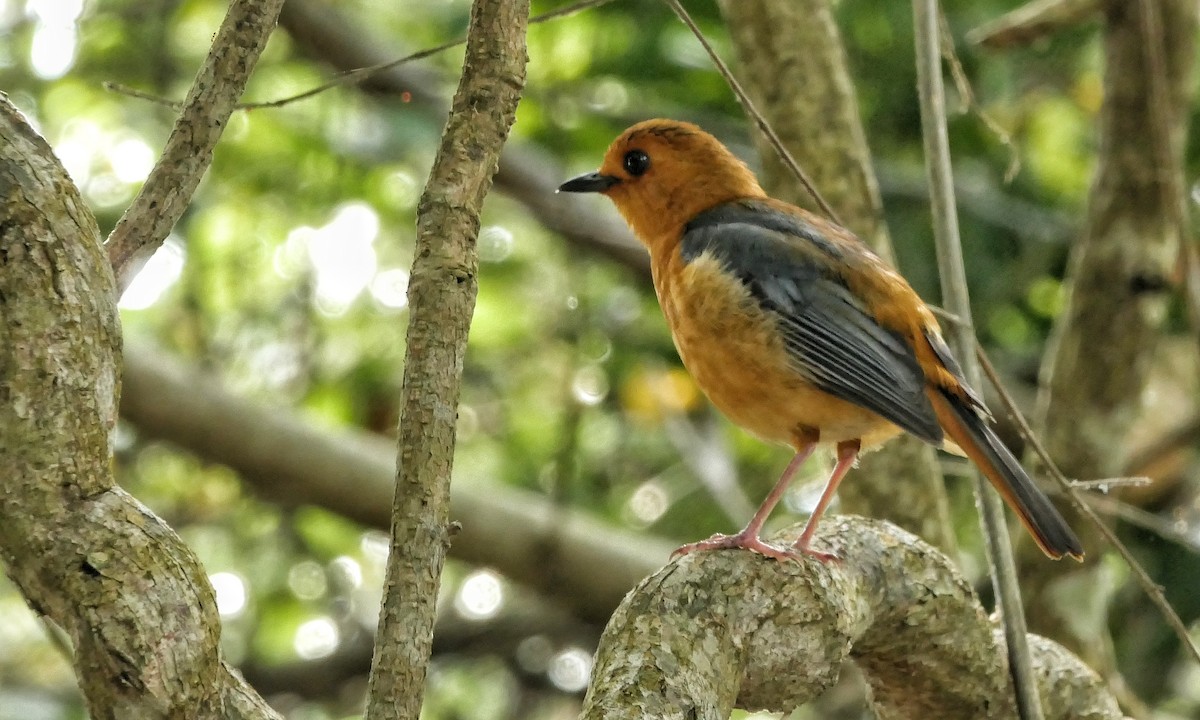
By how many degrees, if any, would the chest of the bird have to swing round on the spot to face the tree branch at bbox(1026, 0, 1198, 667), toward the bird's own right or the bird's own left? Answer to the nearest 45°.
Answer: approximately 135° to the bird's own right

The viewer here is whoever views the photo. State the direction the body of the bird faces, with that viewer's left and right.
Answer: facing to the left of the viewer

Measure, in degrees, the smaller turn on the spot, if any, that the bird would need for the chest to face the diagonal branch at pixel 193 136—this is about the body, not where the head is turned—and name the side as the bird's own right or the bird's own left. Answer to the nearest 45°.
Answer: approximately 45° to the bird's own left

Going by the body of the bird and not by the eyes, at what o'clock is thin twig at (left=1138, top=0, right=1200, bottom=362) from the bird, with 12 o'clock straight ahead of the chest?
The thin twig is roughly at 5 o'clock from the bird.

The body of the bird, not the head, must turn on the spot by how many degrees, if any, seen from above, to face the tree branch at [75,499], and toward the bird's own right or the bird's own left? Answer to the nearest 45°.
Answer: approximately 45° to the bird's own left

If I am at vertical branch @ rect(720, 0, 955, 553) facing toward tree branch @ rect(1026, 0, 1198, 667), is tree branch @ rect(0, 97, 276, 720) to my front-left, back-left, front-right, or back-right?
back-right

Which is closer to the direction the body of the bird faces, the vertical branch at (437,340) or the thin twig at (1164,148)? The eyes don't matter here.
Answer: the vertical branch
